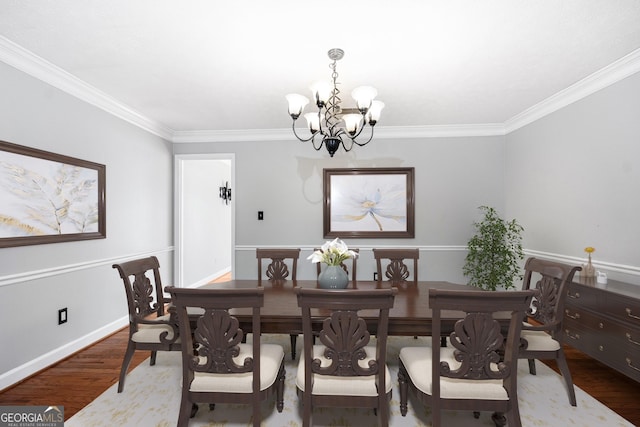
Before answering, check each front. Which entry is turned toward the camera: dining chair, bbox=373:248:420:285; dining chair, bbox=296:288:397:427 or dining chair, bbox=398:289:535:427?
dining chair, bbox=373:248:420:285

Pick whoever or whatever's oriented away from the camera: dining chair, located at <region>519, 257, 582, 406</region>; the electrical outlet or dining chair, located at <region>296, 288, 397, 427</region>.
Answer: dining chair, located at <region>296, 288, 397, 427</region>

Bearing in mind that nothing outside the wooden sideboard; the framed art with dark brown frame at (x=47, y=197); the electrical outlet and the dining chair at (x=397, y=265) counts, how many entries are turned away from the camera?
0

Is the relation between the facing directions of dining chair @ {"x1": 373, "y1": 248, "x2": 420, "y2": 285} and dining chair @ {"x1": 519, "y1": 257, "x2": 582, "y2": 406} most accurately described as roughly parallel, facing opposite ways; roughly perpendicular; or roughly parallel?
roughly perpendicular

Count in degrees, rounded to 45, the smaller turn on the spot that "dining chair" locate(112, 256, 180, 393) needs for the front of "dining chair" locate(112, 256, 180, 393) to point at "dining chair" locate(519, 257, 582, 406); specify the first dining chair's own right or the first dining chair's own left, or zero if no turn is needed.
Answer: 0° — it already faces it

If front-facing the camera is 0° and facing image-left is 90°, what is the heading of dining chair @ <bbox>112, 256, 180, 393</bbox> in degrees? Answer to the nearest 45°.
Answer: approximately 315°

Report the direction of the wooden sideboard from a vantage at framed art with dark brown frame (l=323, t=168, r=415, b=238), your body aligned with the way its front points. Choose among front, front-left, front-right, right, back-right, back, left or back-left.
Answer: front-left

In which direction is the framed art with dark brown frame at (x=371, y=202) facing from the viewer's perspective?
toward the camera

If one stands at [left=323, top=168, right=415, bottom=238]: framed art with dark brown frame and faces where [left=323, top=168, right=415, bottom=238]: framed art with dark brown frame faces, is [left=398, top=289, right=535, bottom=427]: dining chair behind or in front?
in front

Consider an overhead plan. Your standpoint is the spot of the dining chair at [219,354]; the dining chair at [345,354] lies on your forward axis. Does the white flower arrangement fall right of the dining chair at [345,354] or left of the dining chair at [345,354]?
left

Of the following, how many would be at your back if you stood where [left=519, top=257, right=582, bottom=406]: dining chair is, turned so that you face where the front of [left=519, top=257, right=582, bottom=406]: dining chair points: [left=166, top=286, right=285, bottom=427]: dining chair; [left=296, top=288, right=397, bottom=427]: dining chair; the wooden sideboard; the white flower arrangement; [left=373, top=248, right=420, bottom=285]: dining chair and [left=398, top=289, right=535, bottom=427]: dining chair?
1

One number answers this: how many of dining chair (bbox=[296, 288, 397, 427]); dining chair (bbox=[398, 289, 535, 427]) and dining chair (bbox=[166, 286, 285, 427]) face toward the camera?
0

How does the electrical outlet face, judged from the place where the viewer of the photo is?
facing the viewer and to the right of the viewer

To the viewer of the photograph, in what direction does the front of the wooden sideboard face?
facing the viewer and to the left of the viewer

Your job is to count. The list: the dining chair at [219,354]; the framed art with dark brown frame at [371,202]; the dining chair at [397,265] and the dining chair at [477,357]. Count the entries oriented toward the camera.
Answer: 2

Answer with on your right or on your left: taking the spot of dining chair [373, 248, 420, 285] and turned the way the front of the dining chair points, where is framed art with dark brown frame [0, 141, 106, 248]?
on your right

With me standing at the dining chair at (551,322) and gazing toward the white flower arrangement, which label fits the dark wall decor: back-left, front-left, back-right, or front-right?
front-right

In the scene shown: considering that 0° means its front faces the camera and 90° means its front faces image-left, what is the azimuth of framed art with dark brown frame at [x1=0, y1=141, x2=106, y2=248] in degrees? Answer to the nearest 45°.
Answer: approximately 315°

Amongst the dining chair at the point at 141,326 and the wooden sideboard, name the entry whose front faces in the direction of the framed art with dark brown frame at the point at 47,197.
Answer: the wooden sideboard

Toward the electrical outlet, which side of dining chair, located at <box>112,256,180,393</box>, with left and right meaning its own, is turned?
back

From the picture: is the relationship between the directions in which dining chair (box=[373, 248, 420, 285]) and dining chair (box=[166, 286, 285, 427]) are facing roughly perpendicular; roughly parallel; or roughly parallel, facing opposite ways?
roughly parallel, facing opposite ways

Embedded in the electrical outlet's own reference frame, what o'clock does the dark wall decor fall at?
The dark wall decor is roughly at 9 o'clock from the electrical outlet.

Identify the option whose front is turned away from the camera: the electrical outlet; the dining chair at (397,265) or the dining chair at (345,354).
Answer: the dining chair at (345,354)

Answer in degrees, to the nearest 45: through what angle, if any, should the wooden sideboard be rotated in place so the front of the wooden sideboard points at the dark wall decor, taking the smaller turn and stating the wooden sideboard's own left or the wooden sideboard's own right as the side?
approximately 45° to the wooden sideboard's own right
